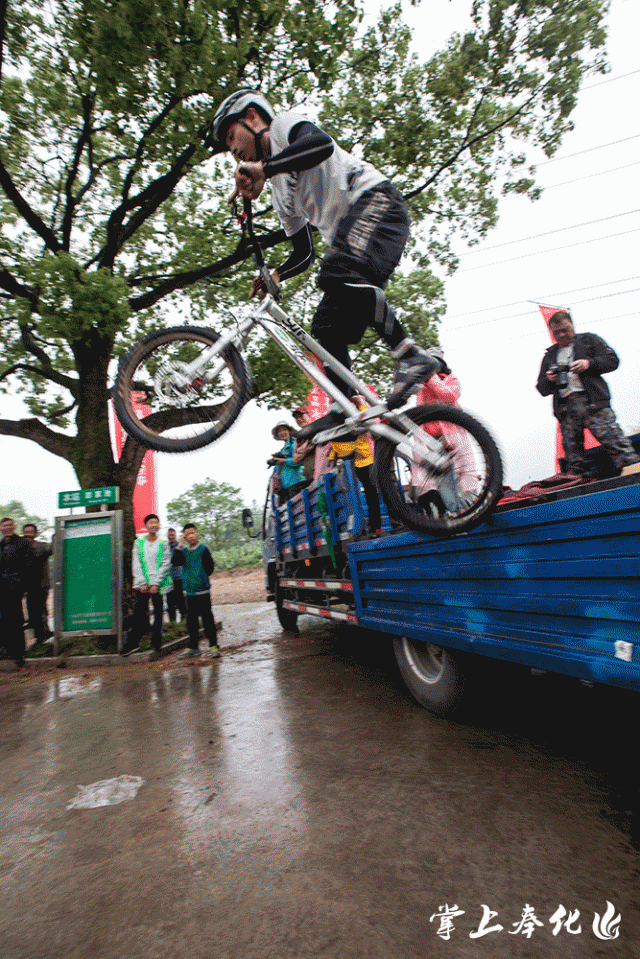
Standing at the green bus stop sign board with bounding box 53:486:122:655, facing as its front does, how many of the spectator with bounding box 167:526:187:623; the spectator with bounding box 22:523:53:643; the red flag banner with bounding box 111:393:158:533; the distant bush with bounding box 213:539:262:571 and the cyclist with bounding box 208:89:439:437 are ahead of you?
1

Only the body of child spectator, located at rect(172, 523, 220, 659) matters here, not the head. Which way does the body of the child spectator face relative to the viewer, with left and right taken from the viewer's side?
facing the viewer

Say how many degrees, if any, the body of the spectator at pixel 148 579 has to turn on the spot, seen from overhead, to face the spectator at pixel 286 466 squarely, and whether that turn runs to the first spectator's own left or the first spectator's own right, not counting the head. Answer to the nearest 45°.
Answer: approximately 45° to the first spectator's own left

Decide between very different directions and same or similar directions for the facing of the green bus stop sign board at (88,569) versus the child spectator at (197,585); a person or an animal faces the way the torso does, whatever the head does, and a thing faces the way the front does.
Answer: same or similar directions

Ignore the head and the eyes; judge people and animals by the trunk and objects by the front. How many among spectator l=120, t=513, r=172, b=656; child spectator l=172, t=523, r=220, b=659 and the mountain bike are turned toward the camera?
2

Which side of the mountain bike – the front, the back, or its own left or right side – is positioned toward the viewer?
left

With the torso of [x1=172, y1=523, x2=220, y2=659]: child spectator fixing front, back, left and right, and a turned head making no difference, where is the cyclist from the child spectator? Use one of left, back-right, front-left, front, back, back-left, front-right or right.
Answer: front

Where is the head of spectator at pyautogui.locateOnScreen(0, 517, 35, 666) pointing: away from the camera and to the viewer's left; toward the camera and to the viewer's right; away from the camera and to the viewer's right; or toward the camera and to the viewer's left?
toward the camera and to the viewer's right

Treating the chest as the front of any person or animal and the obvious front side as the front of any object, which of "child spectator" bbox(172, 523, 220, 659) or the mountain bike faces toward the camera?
the child spectator

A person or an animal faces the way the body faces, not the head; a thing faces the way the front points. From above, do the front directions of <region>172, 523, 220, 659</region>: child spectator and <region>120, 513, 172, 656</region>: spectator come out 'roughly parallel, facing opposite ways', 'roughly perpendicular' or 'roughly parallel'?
roughly parallel

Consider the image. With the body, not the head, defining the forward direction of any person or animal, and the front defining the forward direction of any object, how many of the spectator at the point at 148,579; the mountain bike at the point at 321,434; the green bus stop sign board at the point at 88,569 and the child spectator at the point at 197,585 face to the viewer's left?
1

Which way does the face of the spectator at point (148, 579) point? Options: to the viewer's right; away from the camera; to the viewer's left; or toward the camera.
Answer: toward the camera

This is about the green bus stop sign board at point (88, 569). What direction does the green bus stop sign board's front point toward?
toward the camera

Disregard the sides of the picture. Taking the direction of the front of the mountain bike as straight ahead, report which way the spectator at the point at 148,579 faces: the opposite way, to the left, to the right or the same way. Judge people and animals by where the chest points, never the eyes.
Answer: to the left

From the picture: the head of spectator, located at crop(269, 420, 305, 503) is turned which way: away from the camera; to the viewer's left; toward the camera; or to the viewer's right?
toward the camera

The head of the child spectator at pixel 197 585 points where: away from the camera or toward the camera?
toward the camera

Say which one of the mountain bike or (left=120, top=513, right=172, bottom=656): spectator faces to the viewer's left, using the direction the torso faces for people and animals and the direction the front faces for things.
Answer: the mountain bike

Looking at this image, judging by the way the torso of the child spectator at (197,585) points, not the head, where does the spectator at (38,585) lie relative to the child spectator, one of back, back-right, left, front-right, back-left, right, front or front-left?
back-right

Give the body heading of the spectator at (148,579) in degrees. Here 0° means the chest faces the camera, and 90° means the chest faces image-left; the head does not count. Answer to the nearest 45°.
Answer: approximately 0°

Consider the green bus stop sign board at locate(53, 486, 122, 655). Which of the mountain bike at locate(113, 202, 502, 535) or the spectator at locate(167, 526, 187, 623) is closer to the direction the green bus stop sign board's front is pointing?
the mountain bike

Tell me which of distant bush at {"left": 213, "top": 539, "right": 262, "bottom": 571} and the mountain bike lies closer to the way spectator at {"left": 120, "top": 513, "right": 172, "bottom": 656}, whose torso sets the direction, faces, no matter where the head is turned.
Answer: the mountain bike
